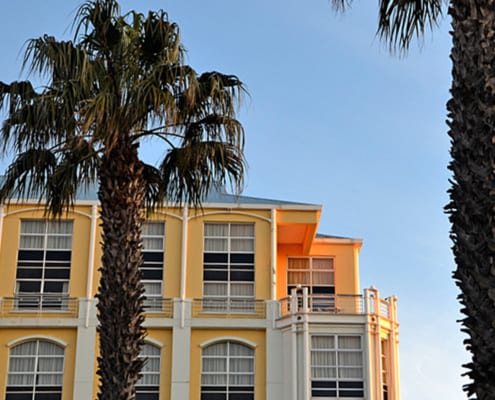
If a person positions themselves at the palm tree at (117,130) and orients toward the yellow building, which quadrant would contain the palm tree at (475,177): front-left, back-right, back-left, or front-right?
back-right

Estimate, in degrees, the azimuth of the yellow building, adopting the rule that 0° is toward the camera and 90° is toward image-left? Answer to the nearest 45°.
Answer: approximately 0°

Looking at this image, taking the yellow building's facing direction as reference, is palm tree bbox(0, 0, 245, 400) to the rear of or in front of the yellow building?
in front

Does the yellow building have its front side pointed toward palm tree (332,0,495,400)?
yes
